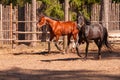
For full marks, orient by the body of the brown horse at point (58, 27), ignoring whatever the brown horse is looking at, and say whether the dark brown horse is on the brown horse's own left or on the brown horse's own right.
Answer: on the brown horse's own left

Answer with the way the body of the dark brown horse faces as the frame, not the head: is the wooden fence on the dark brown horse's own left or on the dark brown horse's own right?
on the dark brown horse's own right

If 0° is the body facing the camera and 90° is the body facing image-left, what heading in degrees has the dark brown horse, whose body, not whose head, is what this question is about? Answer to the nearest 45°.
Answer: approximately 45°
